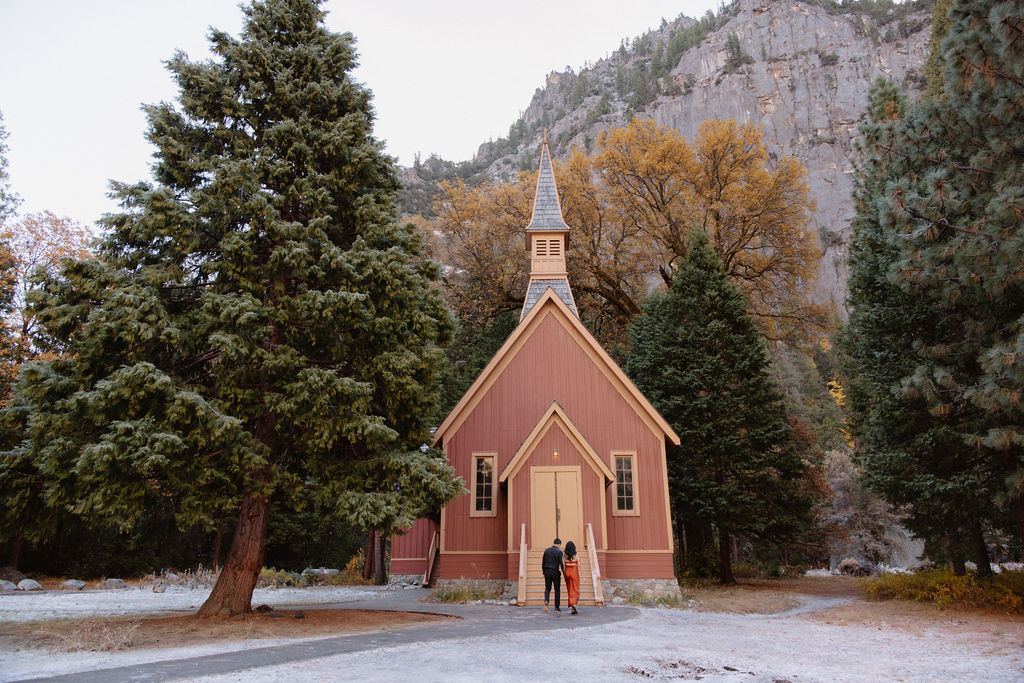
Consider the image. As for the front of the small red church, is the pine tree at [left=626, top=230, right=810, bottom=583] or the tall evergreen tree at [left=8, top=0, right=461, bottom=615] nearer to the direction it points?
the tall evergreen tree

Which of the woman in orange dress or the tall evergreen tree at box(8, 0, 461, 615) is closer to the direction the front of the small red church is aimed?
the woman in orange dress

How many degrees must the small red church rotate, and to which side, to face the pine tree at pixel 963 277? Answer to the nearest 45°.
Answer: approximately 45° to its left

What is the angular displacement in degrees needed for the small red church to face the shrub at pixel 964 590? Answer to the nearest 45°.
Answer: approximately 90° to its left

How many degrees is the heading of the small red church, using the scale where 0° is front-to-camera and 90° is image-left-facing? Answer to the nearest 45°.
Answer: approximately 0°

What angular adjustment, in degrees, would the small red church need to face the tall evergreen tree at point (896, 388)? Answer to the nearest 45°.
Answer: approximately 90° to its left

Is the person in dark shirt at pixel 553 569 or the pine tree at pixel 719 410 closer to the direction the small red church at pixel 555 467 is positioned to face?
the person in dark shirt

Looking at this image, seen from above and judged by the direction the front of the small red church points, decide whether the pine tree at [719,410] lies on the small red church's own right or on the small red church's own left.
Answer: on the small red church's own left
